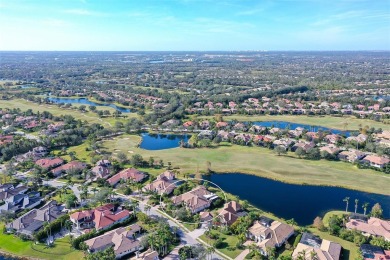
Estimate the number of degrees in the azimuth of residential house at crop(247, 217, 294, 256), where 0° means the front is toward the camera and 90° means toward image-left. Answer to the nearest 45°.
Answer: approximately 45°

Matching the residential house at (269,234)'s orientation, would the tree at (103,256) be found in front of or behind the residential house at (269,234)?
in front

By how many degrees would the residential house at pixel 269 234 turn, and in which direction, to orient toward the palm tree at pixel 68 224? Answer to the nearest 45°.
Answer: approximately 45° to its right

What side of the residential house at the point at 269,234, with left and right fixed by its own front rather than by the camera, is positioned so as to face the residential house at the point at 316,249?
left

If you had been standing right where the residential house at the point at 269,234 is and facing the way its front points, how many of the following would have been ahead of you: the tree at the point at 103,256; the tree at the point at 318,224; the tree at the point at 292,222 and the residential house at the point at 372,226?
1

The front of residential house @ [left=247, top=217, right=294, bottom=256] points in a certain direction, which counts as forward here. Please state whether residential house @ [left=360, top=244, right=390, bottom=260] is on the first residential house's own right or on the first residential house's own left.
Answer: on the first residential house's own left

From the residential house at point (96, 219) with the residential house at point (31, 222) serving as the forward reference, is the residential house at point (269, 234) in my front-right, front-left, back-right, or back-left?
back-left

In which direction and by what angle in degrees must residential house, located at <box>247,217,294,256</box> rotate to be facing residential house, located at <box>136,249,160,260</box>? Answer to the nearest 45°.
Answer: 0° — it already faces it

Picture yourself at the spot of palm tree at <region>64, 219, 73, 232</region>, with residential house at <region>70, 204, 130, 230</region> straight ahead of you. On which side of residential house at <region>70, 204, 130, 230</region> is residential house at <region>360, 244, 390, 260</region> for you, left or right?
right

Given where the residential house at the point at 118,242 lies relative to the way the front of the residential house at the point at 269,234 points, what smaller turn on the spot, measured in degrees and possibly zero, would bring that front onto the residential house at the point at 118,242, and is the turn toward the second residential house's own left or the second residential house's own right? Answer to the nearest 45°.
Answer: approximately 45° to the second residential house's own right

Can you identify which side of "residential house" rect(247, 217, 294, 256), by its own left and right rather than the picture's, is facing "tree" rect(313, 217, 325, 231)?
back

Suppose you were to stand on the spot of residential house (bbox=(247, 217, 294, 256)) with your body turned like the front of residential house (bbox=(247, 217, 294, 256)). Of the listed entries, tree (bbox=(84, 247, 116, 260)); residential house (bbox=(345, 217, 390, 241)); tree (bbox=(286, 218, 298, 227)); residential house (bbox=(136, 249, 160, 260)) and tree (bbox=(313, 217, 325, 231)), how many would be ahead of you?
2

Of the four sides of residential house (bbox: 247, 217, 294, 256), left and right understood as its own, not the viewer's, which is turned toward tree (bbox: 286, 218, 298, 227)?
back

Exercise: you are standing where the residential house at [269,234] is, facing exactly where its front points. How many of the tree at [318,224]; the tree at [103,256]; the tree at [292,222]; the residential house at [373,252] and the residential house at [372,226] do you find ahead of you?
1
